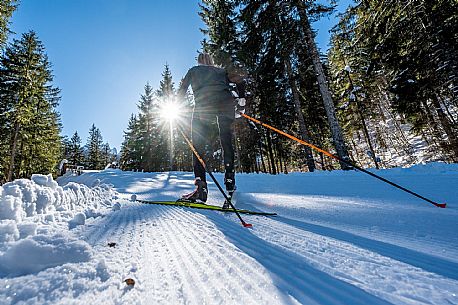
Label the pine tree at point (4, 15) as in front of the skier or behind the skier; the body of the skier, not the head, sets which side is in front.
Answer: in front

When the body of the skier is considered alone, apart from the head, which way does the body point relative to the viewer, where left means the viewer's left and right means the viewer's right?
facing away from the viewer and to the left of the viewer

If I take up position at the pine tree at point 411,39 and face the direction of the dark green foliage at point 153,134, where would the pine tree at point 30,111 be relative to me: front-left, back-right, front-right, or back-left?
front-left

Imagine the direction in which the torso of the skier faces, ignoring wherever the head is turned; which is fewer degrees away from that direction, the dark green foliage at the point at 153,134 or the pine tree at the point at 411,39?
the dark green foliage

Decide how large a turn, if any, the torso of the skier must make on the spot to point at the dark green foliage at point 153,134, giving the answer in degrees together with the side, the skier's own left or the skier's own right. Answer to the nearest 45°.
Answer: approximately 45° to the skier's own right

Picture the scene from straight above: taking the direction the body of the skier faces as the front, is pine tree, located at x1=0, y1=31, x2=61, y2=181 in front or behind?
in front

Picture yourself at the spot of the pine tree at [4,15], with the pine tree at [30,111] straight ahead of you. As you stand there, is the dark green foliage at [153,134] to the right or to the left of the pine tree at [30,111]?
right

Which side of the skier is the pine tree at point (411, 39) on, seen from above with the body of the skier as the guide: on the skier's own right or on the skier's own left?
on the skier's own right
